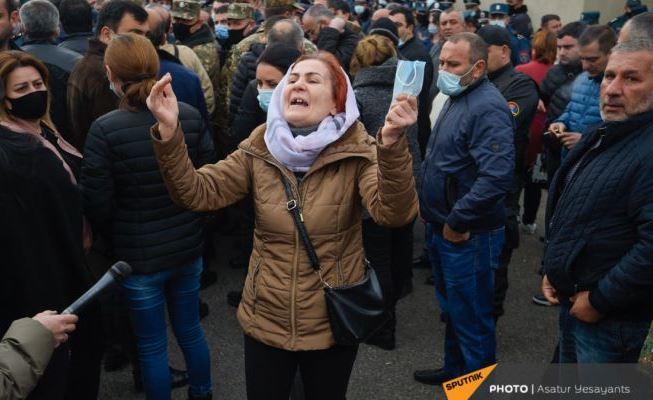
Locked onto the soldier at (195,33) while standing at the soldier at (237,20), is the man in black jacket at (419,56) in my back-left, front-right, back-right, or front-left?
back-left

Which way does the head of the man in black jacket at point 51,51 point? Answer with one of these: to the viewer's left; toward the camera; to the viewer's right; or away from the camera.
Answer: away from the camera

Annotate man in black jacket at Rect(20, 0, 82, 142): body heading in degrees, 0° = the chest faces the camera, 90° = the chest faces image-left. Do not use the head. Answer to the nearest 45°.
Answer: approximately 180°

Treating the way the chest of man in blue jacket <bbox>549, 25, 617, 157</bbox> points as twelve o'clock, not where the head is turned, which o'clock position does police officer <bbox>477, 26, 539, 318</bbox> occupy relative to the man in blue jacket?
The police officer is roughly at 1 o'clock from the man in blue jacket.

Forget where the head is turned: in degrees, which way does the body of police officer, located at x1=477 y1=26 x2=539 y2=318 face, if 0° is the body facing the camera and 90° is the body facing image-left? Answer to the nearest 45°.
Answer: approximately 90°

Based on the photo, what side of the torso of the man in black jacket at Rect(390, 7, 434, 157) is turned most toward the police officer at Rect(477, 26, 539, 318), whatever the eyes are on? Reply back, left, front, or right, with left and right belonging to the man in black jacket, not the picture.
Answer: left

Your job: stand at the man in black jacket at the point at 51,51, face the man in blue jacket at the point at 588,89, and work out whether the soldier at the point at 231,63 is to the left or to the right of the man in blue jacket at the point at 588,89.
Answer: left
